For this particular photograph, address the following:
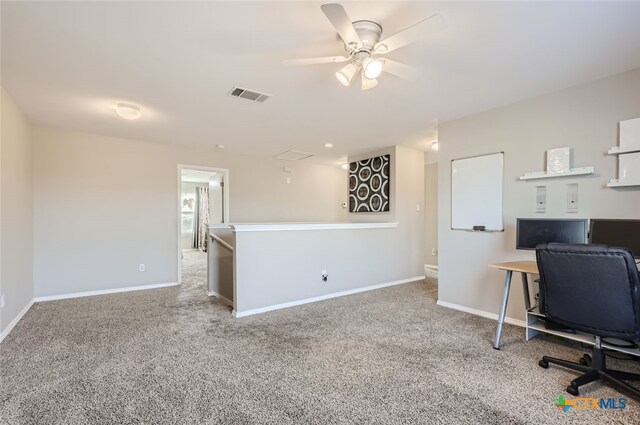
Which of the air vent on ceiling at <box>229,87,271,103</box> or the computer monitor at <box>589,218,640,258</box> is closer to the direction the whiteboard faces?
the air vent on ceiling

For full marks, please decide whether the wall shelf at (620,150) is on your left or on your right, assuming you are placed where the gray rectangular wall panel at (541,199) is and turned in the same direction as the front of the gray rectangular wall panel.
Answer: on your left

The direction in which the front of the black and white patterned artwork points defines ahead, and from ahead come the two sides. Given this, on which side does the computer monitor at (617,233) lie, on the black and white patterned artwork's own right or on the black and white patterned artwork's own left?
on the black and white patterned artwork's own left

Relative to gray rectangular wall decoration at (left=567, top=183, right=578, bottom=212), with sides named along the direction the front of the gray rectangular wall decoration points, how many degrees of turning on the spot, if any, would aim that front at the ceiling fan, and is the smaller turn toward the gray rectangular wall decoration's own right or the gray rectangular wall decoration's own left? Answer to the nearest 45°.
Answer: approximately 45° to the gray rectangular wall decoration's own right

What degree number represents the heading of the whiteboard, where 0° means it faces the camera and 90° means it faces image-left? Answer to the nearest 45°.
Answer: approximately 45°

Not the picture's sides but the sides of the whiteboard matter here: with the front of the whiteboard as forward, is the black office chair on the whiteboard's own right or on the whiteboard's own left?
on the whiteboard's own left
